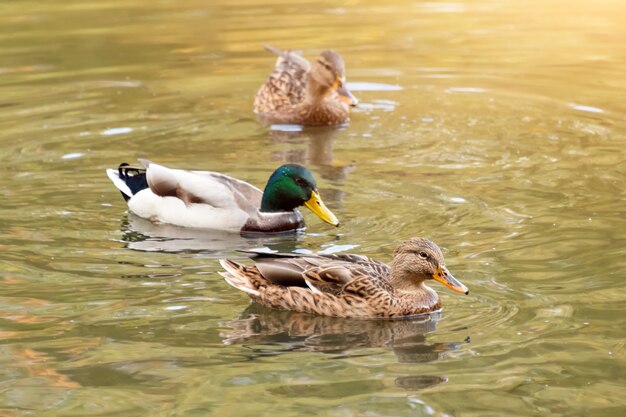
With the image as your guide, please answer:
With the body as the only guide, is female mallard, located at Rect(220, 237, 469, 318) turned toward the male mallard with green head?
no

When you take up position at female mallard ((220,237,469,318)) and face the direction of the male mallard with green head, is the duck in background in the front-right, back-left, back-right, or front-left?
front-right

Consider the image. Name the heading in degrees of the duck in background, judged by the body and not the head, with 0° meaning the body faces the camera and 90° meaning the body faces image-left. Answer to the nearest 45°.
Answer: approximately 315°

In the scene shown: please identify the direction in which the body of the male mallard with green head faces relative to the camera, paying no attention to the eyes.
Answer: to the viewer's right

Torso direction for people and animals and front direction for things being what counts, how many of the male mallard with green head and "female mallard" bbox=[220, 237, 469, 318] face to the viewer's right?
2

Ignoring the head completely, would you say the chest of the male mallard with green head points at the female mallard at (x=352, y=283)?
no

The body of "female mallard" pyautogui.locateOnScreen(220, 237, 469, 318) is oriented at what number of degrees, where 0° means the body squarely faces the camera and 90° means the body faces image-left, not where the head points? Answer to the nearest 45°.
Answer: approximately 270°

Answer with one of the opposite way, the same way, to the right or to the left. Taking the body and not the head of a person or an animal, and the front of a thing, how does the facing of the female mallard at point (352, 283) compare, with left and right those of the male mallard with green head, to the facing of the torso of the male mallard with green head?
the same way

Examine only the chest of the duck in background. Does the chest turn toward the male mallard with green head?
no

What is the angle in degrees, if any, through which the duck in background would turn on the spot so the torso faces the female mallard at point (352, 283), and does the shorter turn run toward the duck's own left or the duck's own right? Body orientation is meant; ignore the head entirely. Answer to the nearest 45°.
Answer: approximately 45° to the duck's own right
